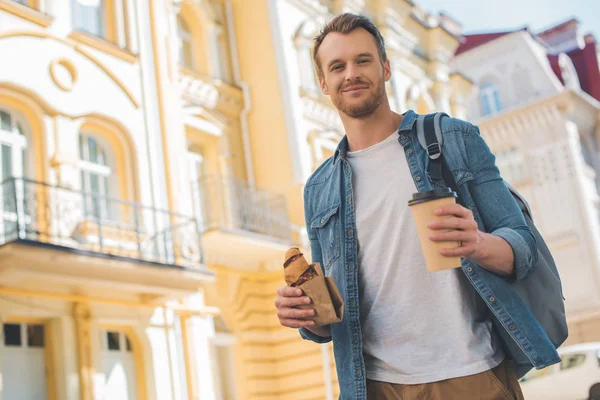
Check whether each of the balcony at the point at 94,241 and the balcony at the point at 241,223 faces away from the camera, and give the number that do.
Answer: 0

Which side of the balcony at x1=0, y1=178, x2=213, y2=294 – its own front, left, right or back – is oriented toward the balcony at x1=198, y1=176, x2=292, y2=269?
left

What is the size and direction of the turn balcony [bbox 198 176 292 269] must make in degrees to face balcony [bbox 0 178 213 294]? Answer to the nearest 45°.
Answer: approximately 90° to its right

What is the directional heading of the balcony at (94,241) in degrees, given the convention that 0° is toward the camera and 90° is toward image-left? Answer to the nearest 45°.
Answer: approximately 315°

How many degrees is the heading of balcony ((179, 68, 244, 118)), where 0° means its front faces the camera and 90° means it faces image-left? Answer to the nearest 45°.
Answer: approximately 315°

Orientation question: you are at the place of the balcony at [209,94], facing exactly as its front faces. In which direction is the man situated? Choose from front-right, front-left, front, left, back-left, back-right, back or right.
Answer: front-right
